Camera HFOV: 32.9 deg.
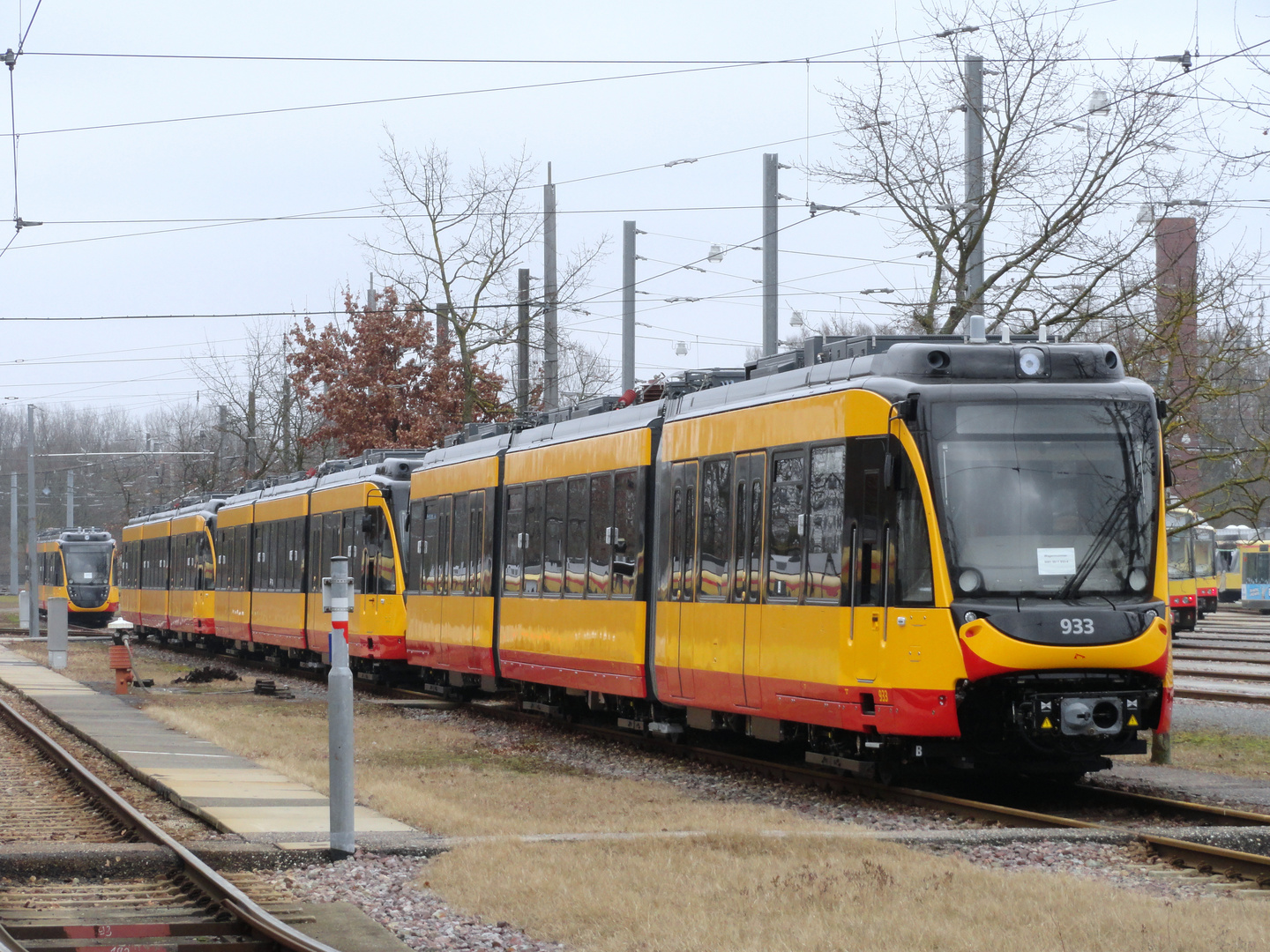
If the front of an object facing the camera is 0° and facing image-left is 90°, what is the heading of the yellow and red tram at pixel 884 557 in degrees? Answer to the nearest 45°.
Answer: approximately 315°

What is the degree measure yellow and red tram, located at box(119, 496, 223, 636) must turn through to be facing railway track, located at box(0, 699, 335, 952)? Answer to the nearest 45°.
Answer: approximately 45° to its right

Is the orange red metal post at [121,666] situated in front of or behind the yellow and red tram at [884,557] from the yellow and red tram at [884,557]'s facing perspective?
behind

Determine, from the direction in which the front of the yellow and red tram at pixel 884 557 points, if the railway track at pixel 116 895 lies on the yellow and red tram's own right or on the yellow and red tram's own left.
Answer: on the yellow and red tram's own right

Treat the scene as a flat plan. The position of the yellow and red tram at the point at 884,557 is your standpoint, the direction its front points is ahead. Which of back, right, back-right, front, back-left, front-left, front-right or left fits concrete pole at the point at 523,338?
back-left

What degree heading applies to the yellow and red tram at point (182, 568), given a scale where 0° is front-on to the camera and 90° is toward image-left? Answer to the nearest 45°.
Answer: approximately 315°

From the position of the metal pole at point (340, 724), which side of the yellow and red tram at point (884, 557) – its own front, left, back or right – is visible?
right

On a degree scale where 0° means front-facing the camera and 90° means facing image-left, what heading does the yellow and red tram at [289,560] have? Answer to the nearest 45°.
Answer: approximately 315°

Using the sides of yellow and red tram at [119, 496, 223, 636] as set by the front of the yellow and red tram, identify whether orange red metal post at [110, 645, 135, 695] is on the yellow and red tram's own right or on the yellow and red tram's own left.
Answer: on the yellow and red tram's own right

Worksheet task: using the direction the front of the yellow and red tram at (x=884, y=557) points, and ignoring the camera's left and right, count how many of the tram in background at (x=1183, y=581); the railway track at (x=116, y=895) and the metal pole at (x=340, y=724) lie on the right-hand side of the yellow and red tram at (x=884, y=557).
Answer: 2
